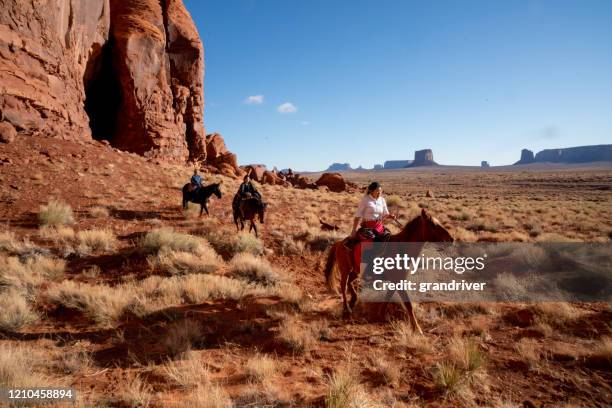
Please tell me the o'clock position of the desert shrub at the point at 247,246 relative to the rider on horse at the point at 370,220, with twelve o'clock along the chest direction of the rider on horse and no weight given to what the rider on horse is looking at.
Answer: The desert shrub is roughly at 6 o'clock from the rider on horse.

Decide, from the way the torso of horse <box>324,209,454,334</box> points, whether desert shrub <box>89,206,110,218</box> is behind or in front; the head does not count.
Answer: behind

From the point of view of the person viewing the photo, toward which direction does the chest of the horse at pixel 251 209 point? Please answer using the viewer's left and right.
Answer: facing the viewer and to the right of the viewer

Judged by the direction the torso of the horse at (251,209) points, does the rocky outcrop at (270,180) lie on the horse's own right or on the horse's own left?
on the horse's own left

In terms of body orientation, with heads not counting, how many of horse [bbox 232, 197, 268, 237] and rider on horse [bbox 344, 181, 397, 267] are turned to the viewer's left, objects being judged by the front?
0

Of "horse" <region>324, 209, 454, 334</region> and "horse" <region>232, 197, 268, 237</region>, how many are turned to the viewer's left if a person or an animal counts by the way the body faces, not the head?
0

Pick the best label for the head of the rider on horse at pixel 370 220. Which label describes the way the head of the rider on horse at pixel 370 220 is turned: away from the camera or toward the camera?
toward the camera

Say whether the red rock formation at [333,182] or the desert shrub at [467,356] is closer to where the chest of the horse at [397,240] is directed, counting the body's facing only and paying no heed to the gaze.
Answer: the desert shrub

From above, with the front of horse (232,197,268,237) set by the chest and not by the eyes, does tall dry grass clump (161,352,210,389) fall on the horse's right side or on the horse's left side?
on the horse's right side

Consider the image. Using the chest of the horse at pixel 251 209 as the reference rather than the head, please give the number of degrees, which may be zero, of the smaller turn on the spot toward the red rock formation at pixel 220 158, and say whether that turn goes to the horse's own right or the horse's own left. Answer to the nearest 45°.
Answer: approximately 135° to the horse's own left

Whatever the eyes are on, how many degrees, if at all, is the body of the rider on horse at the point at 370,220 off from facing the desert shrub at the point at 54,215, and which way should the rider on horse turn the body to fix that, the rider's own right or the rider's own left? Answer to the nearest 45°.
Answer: approximately 135° to the rider's own right

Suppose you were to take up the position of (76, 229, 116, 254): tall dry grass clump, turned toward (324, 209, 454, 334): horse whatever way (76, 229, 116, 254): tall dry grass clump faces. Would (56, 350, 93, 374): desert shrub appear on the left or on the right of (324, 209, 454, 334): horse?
right

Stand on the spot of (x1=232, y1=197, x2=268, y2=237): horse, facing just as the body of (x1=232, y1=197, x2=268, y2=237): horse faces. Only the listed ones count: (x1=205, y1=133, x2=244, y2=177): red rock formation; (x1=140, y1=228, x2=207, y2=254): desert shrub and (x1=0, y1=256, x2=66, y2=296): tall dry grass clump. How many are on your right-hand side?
2

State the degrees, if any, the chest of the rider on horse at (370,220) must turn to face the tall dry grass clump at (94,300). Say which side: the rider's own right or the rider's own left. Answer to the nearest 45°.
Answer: approximately 135° to the rider's own right

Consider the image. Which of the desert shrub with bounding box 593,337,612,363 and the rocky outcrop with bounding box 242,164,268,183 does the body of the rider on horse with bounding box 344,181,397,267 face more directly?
the desert shrub

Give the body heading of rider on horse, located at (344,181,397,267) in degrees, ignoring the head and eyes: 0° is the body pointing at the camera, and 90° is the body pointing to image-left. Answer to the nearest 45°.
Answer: approximately 315°
